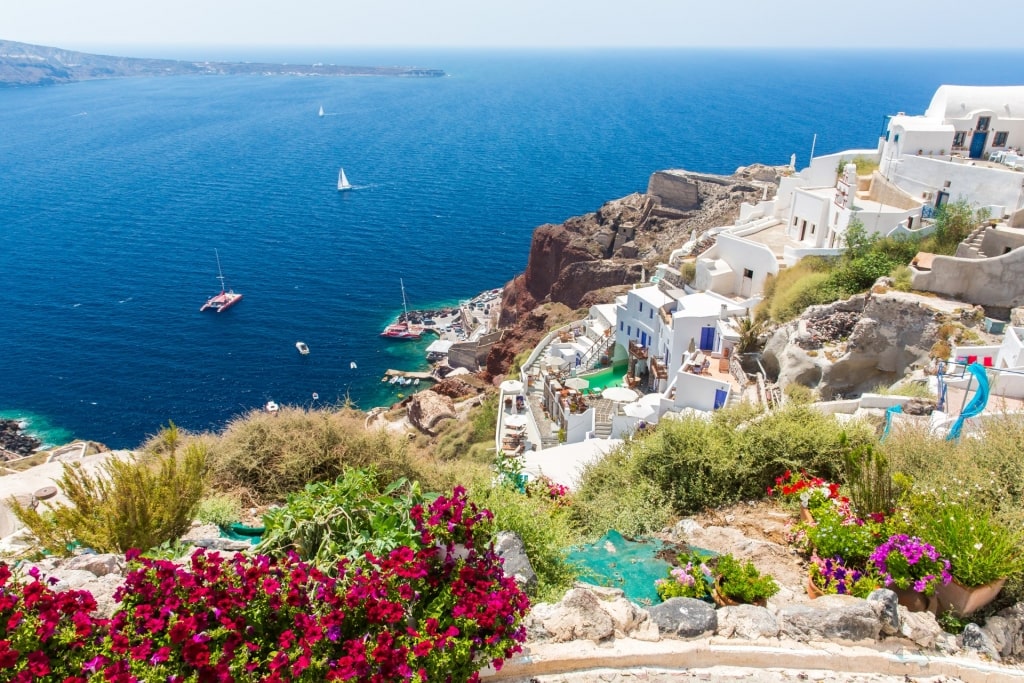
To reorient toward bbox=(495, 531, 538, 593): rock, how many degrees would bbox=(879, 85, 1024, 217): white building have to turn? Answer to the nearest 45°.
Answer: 0° — it already faces it

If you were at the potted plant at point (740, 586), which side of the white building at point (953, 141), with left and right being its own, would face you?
front

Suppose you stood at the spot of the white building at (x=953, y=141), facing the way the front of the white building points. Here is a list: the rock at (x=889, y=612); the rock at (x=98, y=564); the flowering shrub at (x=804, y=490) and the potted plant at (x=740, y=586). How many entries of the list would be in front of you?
4

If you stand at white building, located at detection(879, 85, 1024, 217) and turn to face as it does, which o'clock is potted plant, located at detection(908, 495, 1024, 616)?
The potted plant is roughly at 12 o'clock from the white building.

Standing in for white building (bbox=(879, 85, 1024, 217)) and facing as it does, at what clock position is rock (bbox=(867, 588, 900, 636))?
The rock is roughly at 12 o'clock from the white building.

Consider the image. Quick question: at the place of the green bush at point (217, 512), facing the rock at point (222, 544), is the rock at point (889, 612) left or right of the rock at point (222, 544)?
left

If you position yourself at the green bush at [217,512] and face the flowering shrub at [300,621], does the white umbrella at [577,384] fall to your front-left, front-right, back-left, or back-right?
back-left

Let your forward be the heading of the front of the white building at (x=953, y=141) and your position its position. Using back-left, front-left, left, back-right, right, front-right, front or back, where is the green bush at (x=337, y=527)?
front

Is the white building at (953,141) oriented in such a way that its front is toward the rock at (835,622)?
yes

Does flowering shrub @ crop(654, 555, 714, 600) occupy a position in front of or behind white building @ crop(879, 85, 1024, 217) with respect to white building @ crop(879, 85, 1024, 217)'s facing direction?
in front

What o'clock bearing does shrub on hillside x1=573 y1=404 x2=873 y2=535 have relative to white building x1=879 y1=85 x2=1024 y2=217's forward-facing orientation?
The shrub on hillside is roughly at 12 o'clock from the white building.

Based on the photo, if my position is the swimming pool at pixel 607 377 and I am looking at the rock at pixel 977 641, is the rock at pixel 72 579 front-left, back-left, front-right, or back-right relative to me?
front-right

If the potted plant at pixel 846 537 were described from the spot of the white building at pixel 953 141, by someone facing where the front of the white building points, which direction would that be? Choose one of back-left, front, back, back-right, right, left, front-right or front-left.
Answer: front

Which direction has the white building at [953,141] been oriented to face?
toward the camera

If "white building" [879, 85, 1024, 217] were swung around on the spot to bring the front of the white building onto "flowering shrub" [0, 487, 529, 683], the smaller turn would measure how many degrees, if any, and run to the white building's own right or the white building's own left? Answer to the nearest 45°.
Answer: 0° — it already faces it

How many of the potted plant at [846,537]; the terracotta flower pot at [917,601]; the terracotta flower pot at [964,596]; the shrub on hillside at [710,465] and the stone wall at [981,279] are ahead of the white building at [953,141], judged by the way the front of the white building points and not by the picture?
5

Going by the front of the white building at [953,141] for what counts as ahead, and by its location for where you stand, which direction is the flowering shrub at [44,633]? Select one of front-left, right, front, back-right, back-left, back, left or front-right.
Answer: front

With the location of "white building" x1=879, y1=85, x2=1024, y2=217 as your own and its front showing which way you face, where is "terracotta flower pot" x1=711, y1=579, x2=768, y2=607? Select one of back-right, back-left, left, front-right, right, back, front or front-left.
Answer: front

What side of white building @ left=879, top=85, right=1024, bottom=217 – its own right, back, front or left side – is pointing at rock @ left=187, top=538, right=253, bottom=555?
front

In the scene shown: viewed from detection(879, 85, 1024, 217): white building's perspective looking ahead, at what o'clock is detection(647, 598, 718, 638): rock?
The rock is roughly at 12 o'clock from the white building.
